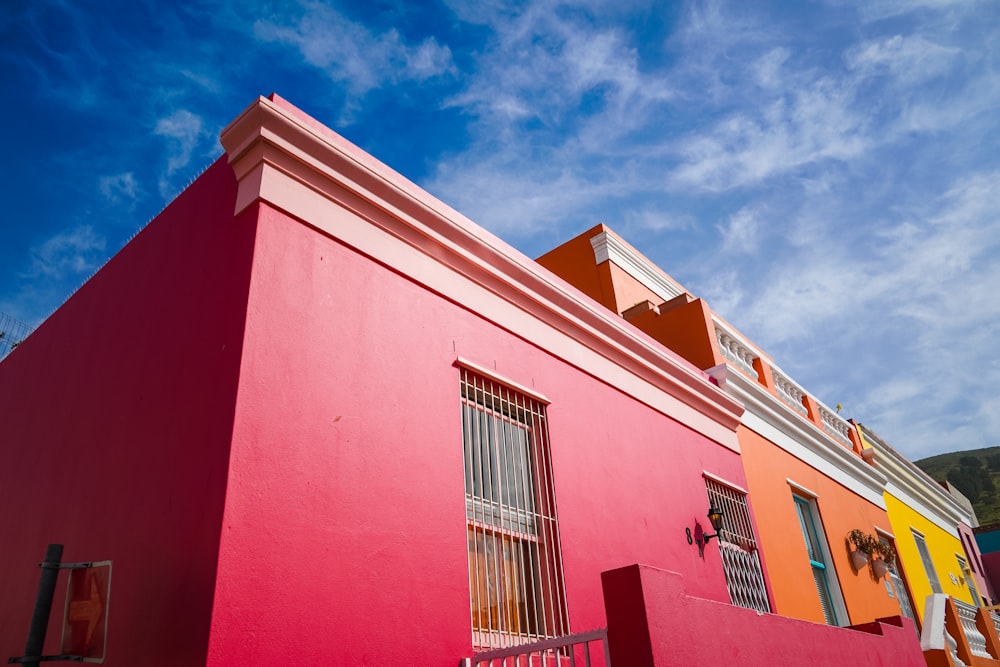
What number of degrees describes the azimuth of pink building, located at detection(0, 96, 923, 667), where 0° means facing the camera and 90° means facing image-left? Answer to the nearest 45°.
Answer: approximately 315°

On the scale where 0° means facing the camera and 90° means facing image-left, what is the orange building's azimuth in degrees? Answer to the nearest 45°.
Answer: approximately 315°

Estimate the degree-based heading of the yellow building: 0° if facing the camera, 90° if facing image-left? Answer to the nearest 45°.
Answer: approximately 315°

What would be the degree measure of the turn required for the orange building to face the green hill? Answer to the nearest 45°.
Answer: approximately 135° to its left

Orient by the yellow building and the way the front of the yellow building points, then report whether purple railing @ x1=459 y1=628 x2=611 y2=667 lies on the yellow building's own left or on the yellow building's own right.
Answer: on the yellow building's own right

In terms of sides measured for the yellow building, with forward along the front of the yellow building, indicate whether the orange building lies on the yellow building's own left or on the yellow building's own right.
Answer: on the yellow building's own right

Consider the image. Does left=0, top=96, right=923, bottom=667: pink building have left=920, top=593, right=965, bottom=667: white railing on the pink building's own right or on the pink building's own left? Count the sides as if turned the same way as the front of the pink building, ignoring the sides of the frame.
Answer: on the pink building's own left

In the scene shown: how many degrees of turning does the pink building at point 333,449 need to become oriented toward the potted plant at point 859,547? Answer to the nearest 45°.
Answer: approximately 90° to its left
